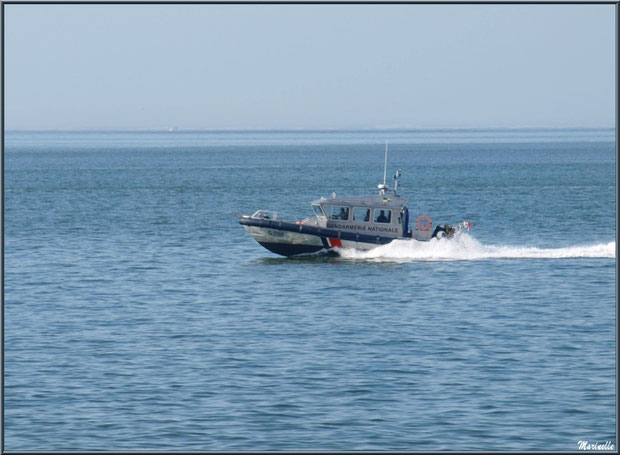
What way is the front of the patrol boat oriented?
to the viewer's left
